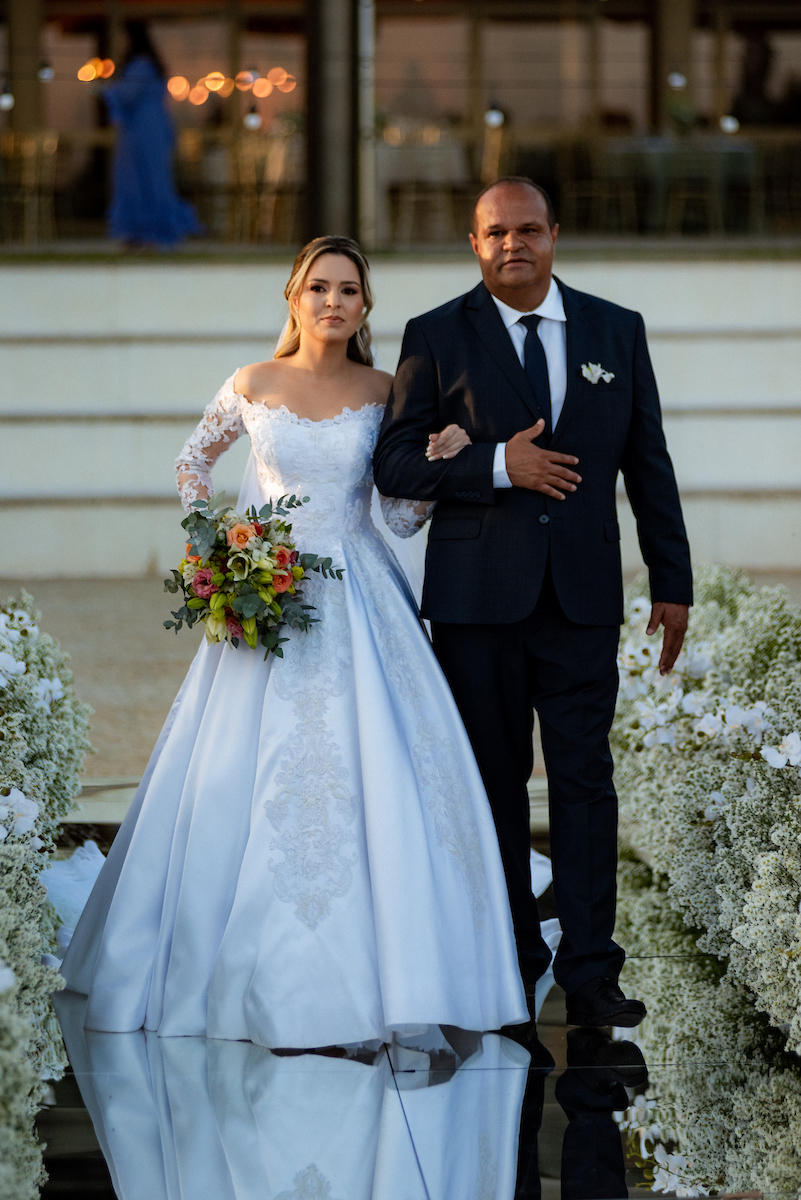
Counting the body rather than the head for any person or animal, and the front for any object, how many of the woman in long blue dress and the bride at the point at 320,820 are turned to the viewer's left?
1

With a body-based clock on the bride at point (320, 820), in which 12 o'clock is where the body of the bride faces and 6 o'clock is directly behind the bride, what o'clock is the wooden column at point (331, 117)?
The wooden column is roughly at 6 o'clock from the bride.

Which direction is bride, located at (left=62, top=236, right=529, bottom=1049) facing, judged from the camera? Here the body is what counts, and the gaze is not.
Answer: toward the camera

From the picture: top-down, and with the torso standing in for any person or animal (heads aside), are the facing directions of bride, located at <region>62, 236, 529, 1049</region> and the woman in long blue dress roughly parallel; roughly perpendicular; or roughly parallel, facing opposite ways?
roughly perpendicular

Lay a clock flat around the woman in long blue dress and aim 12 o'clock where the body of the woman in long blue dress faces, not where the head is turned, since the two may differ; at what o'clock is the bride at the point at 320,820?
The bride is roughly at 9 o'clock from the woman in long blue dress.

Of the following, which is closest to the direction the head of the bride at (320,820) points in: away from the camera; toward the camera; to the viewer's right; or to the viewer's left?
toward the camera

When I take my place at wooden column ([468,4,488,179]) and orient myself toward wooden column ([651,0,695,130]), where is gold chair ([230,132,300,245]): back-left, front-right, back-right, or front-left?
back-right

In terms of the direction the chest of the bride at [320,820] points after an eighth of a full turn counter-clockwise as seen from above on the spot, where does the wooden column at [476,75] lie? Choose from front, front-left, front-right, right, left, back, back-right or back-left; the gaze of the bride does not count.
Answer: back-left

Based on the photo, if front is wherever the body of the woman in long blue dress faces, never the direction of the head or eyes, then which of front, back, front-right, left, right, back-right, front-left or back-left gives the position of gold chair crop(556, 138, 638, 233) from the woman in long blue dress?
back

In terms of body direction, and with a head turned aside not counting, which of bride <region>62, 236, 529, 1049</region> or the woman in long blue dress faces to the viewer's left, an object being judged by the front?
the woman in long blue dress

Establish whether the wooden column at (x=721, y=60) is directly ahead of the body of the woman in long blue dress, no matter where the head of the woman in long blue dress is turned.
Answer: no

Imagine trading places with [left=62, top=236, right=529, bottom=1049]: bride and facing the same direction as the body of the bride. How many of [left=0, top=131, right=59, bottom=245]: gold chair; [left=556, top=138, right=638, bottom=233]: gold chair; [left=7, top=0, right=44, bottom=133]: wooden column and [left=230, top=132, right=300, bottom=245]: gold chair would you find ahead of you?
0

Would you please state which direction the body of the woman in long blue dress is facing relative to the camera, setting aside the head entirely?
to the viewer's left

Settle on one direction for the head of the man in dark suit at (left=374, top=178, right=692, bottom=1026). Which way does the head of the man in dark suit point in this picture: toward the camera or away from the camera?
toward the camera
